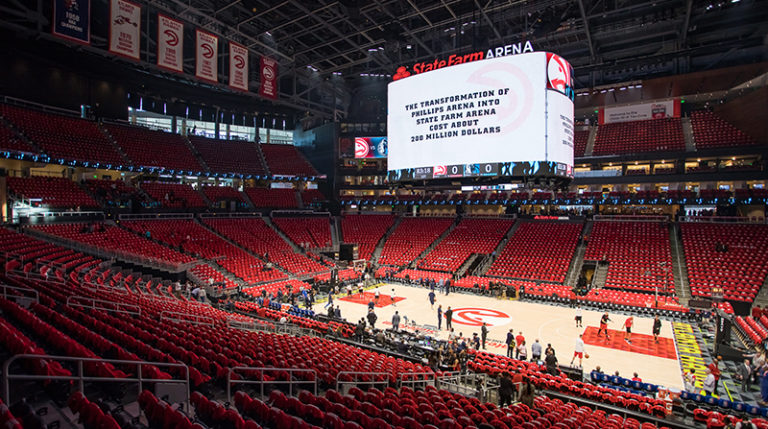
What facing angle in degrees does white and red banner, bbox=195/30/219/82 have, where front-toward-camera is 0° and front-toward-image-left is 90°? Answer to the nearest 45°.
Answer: approximately 315°

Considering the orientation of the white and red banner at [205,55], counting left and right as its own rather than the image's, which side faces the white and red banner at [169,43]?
right

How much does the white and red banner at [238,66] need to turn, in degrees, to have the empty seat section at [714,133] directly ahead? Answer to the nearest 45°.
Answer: approximately 45° to its left

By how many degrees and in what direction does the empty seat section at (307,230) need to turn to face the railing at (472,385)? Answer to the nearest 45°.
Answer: approximately 45° to its right

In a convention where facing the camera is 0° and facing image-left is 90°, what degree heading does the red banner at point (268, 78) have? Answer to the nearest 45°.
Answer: approximately 315°

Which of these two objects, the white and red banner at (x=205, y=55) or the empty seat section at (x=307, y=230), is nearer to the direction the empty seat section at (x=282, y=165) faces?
the empty seat section

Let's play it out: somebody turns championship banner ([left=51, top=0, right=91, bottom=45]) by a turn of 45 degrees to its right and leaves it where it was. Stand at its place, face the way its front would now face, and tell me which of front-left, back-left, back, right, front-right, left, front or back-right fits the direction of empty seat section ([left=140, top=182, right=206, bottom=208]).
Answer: back-left

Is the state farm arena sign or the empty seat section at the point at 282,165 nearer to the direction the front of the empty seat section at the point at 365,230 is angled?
the state farm arena sign

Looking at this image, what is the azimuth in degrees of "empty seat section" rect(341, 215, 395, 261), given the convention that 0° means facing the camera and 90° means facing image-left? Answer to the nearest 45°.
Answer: approximately 0°

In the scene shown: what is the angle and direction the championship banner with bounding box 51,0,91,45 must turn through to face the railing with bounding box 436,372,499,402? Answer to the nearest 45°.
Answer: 0° — it already faces it

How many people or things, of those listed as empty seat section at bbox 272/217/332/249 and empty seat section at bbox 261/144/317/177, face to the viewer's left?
0

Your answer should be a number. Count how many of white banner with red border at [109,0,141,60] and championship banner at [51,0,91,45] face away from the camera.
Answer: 0

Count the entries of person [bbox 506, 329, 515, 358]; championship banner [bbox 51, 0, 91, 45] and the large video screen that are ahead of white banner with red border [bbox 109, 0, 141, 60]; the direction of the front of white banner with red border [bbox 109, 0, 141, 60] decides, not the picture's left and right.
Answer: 2

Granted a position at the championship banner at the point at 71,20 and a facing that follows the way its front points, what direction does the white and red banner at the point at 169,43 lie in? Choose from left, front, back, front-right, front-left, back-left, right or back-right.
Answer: front-left
